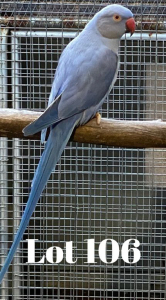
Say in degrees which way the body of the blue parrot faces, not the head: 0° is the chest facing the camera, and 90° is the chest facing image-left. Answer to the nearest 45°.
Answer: approximately 225°
